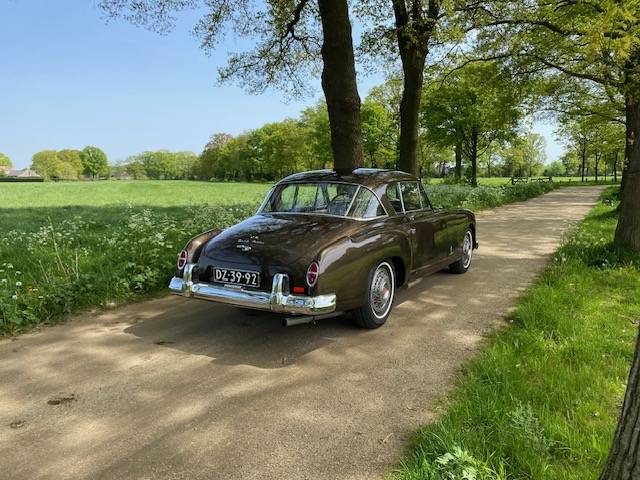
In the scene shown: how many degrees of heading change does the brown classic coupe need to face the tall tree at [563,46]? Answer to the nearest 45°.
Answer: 0° — it already faces it

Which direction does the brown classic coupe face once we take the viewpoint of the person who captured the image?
facing away from the viewer and to the right of the viewer

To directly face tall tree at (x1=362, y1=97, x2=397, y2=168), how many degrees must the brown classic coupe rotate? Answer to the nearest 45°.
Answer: approximately 45° to its left

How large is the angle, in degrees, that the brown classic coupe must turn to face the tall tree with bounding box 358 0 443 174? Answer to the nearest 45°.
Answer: approximately 45° to its left
